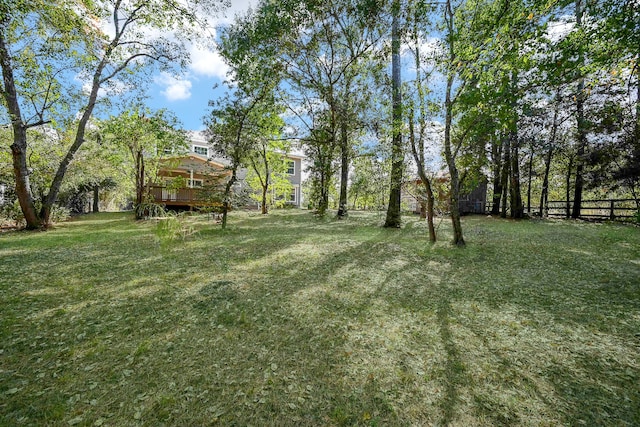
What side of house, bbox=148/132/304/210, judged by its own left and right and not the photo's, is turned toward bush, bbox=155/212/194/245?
front

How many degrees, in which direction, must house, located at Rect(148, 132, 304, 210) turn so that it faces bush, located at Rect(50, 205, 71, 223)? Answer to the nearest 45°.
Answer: approximately 45° to its right

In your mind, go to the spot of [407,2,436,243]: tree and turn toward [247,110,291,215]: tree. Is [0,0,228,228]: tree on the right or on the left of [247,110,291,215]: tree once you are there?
left

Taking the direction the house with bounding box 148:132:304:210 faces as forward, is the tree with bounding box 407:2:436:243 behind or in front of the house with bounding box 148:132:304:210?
in front

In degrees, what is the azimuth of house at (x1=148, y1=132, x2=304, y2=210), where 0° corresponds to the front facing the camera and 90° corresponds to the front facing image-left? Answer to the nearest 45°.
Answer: approximately 0°
